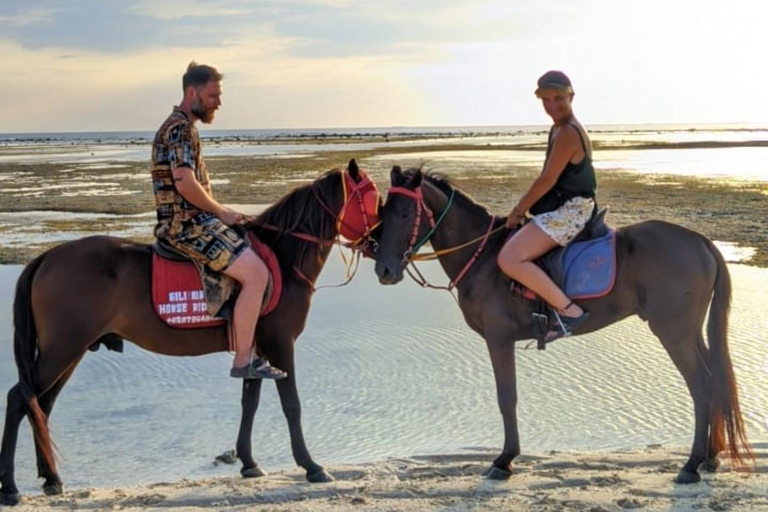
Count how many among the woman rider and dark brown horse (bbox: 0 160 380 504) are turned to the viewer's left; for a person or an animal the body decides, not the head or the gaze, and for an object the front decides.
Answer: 1

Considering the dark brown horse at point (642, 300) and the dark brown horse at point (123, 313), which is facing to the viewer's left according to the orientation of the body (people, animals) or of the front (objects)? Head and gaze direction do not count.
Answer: the dark brown horse at point (642, 300)

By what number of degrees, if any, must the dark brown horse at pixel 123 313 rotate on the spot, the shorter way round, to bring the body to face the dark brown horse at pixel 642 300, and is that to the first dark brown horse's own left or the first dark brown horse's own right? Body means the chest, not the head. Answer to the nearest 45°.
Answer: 0° — it already faces it

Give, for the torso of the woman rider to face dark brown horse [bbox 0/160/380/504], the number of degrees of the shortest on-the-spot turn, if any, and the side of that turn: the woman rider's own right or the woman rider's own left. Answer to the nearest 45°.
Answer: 0° — they already face it

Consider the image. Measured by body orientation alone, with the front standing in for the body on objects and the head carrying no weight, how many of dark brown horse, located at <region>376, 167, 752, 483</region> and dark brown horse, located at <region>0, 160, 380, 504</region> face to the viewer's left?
1

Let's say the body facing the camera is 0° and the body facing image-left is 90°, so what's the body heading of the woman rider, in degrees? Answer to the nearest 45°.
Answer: approximately 90°

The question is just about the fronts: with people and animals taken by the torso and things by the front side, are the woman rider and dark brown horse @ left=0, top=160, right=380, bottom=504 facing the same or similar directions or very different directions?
very different directions

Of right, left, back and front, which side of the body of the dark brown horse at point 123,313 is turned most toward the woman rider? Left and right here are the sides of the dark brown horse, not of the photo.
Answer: front

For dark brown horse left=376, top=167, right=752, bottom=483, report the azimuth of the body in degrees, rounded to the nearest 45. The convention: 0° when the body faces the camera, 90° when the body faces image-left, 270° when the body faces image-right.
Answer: approximately 90°

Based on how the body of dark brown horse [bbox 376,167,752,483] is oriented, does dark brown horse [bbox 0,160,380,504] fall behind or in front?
in front

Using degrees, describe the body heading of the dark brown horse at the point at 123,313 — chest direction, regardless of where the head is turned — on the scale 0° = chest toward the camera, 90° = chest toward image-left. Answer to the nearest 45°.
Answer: approximately 270°
